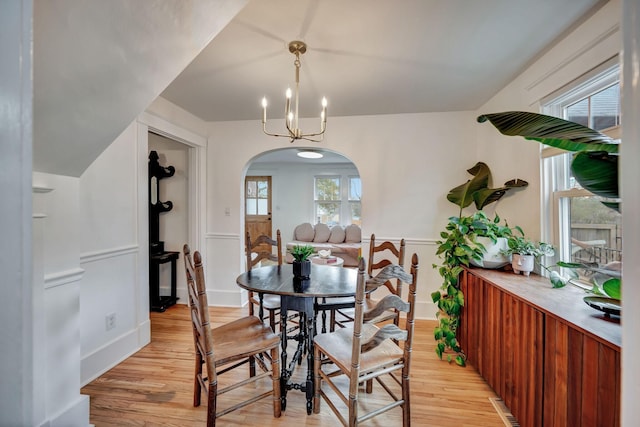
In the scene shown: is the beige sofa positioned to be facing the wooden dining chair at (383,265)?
yes

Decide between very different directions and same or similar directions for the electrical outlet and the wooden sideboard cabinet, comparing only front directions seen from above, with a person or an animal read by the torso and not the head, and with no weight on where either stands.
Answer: very different directions

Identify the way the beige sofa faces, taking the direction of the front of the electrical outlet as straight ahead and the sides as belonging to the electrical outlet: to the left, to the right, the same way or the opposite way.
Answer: to the right

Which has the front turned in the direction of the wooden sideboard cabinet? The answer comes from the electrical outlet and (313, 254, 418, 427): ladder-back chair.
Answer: the electrical outlet

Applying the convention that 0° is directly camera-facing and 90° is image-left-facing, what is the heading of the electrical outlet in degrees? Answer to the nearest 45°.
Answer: approximately 315°

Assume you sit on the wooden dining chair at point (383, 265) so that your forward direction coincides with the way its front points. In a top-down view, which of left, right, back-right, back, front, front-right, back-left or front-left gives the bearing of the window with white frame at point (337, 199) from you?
back-right

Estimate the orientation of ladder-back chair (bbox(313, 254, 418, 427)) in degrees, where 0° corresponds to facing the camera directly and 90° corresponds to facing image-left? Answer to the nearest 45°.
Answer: approximately 135°

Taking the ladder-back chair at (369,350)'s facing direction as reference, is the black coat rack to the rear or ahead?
ahead

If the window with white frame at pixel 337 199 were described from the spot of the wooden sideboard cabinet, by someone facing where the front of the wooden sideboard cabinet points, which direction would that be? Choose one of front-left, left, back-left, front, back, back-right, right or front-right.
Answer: right

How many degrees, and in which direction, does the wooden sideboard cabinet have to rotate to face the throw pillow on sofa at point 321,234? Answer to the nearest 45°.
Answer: approximately 90° to its right

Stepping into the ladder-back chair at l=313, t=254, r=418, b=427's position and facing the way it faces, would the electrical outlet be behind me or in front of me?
in front

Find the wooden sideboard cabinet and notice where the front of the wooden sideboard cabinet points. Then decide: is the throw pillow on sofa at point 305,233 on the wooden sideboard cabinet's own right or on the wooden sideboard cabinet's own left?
on the wooden sideboard cabinet's own right

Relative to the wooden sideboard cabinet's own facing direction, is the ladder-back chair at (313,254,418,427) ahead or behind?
ahead

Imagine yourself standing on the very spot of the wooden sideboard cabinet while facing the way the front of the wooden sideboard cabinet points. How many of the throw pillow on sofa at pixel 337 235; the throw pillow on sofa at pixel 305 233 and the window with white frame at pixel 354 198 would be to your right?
3

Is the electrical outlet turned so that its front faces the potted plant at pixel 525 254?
yes

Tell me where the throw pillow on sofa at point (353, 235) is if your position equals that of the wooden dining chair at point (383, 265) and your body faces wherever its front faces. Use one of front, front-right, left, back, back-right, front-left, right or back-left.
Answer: back-right
